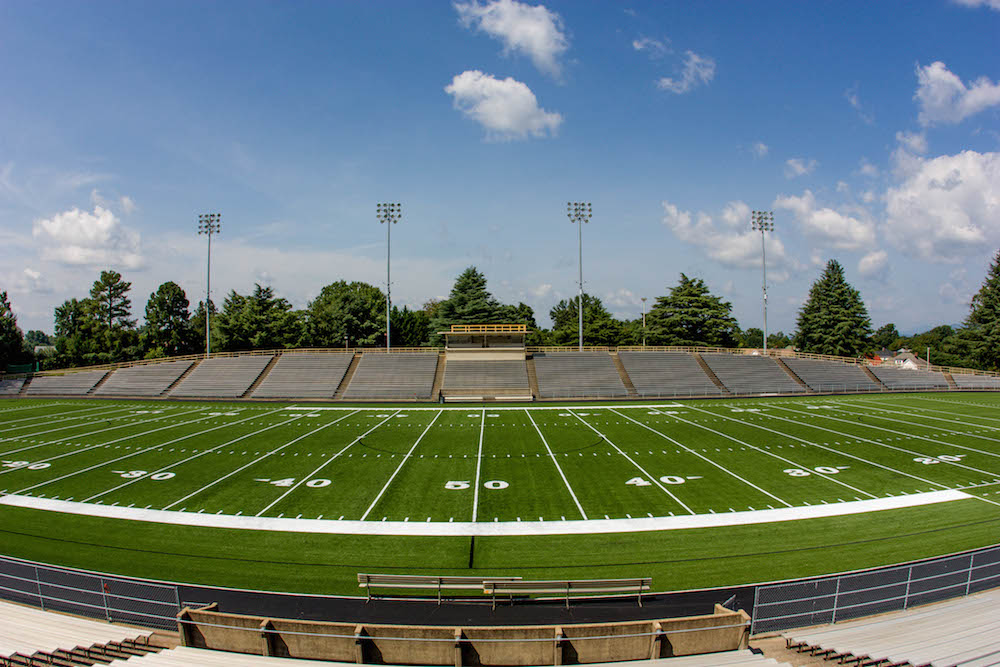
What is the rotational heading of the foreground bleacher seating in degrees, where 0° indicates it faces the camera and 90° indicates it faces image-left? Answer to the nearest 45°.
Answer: approximately 135°

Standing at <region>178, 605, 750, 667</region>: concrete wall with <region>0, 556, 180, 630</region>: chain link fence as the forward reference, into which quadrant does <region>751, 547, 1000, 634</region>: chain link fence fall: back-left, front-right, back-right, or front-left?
back-right

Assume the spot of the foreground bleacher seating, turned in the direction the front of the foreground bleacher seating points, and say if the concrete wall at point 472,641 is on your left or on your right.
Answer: on your left

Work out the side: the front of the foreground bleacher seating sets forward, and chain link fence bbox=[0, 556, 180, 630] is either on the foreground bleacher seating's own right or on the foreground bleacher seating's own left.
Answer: on the foreground bleacher seating's own left
